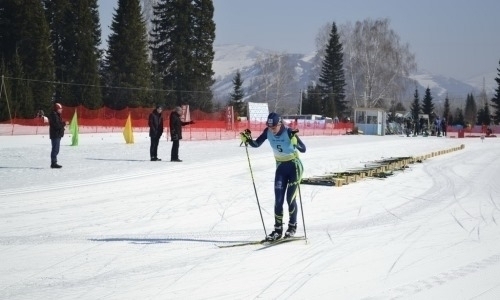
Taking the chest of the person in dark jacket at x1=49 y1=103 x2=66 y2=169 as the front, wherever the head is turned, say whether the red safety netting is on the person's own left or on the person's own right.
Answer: on the person's own left

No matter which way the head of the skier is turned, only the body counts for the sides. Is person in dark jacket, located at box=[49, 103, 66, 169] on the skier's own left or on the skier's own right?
on the skier's own right

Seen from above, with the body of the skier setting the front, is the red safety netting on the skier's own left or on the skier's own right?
on the skier's own right

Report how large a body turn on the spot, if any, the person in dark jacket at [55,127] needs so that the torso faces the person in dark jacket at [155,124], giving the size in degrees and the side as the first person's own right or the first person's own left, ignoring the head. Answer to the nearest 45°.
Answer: approximately 45° to the first person's own left

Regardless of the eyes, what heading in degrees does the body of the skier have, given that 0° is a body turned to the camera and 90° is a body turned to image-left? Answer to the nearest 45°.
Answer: approximately 45°

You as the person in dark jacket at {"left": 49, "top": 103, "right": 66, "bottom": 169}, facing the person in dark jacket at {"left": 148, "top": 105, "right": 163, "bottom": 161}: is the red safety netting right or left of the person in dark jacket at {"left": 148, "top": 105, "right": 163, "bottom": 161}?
left

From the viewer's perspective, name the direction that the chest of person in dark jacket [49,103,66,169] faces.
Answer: to the viewer's right

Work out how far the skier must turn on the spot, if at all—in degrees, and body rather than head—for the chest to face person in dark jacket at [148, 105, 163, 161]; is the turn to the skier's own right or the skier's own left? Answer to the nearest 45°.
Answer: approximately 135° to the skier's own right

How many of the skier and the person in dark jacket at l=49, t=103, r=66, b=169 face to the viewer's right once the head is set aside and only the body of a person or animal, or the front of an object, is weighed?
1
